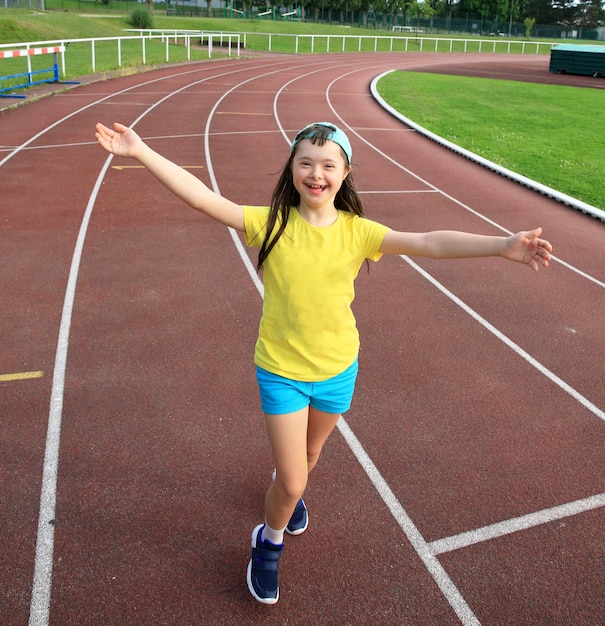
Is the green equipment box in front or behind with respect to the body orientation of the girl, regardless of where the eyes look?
behind

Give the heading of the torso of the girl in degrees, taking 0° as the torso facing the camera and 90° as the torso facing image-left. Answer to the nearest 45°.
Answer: approximately 0°
